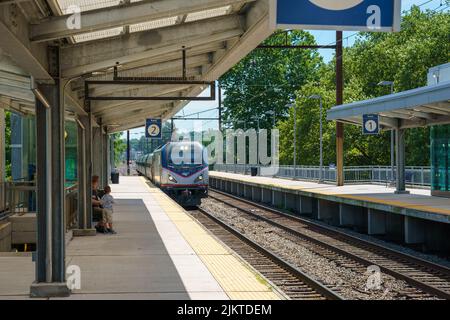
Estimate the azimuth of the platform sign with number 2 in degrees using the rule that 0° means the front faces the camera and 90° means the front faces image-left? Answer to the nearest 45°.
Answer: approximately 0°

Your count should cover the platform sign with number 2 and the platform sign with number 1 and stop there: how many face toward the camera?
2

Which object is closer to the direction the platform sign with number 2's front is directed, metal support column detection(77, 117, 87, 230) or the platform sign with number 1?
the metal support column

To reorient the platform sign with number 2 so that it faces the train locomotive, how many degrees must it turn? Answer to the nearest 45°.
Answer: approximately 135° to its left

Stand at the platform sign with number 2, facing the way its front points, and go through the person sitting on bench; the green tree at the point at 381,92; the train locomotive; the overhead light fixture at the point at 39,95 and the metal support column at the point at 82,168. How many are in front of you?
3

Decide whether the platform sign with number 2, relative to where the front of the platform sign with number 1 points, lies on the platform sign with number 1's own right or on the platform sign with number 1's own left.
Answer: on the platform sign with number 1's own right

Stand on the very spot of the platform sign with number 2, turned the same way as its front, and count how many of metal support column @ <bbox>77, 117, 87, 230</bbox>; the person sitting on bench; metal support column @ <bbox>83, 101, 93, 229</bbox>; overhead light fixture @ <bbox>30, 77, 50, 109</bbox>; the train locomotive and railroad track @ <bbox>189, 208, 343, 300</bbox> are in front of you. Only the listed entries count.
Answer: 5

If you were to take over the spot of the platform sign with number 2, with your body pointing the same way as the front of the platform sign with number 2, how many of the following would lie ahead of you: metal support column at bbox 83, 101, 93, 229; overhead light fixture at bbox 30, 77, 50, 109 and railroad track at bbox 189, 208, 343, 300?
3

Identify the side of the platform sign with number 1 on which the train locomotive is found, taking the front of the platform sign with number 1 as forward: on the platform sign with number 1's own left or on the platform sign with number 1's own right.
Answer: on the platform sign with number 1's own right

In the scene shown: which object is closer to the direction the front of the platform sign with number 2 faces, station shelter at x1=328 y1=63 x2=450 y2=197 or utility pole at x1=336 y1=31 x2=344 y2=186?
the station shelter
